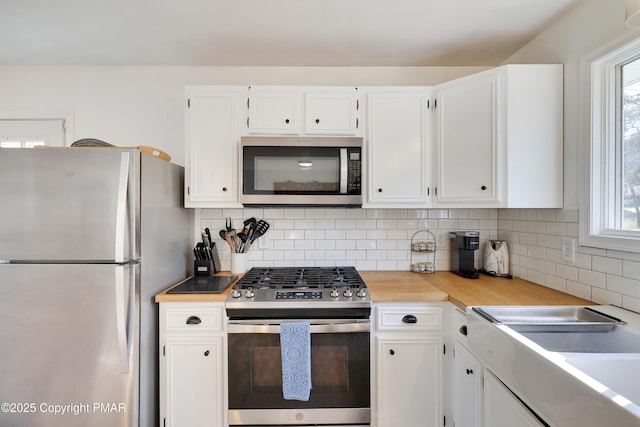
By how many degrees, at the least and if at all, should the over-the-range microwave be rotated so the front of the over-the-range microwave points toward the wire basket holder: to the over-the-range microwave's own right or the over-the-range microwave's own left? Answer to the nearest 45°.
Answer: approximately 90° to the over-the-range microwave's own left

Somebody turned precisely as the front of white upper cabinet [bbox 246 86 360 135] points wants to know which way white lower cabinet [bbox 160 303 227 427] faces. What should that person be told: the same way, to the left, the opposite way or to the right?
the same way

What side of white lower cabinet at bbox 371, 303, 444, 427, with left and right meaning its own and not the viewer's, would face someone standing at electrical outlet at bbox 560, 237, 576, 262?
left

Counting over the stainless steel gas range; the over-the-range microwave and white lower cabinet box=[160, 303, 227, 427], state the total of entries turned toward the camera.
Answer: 3

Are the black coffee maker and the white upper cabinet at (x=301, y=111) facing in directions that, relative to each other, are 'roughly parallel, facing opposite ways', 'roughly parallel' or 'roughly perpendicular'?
roughly parallel

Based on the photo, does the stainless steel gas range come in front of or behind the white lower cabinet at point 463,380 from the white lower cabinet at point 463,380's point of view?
in front

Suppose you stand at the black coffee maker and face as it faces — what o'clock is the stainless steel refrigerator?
The stainless steel refrigerator is roughly at 3 o'clock from the black coffee maker.

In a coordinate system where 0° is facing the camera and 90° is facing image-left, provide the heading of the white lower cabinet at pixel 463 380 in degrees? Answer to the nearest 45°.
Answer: approximately 45°

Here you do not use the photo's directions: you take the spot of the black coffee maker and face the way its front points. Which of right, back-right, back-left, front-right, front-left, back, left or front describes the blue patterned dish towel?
right

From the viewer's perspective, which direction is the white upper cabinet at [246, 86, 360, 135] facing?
toward the camera

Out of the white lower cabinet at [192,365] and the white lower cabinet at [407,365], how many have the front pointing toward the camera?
2

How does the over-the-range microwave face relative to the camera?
toward the camera

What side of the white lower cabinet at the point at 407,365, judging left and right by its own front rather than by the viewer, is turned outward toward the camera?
front

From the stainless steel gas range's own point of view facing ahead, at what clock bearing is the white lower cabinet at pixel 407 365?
The white lower cabinet is roughly at 9 o'clock from the stainless steel gas range.

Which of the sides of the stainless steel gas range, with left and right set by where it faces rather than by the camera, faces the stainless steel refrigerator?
right

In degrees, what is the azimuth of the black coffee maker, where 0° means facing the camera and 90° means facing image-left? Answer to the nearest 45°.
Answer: approximately 315°

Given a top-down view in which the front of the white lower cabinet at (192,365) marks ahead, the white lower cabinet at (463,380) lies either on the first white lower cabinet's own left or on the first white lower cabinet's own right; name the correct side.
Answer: on the first white lower cabinet's own left

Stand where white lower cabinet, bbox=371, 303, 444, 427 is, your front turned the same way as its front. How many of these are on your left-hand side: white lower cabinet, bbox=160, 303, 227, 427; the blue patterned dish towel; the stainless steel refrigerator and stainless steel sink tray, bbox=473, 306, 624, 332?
1

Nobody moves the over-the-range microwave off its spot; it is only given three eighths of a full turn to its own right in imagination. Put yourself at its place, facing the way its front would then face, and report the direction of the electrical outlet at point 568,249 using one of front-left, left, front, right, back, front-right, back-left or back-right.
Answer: back-right
